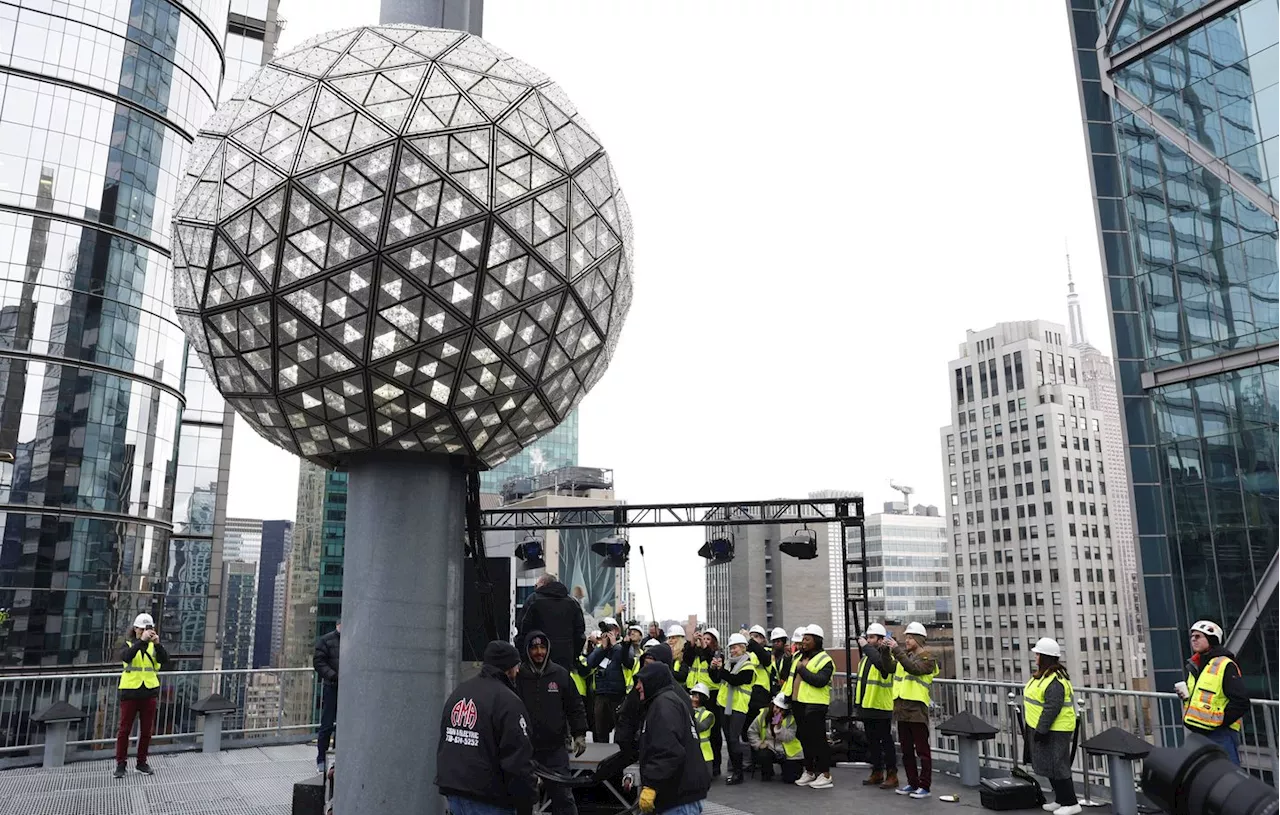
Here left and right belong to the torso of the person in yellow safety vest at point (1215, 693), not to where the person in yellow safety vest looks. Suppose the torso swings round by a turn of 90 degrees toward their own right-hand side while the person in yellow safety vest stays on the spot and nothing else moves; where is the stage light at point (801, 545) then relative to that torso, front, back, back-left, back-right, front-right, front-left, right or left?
front

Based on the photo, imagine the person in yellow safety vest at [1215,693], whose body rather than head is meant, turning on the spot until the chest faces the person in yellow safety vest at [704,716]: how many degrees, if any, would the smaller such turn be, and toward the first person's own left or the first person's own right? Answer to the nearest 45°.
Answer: approximately 45° to the first person's own right

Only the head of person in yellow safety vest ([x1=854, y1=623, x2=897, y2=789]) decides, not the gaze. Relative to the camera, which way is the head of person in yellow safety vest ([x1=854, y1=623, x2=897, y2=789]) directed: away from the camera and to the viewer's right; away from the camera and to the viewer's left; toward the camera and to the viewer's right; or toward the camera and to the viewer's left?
toward the camera and to the viewer's left

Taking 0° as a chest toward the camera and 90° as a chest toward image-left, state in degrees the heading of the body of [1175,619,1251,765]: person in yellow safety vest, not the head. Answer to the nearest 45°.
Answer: approximately 45°

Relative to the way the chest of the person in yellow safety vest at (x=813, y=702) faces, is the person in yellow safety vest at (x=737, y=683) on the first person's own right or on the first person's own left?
on the first person's own right

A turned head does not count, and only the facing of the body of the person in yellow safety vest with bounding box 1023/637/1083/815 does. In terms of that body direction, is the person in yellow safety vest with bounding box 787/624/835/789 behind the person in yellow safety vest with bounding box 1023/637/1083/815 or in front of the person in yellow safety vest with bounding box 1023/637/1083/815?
in front

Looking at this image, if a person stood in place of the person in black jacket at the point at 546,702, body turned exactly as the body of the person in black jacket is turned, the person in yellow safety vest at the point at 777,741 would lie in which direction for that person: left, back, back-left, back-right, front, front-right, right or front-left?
back-left

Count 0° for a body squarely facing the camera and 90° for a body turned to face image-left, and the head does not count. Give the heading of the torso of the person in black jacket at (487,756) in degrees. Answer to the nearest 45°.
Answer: approximately 225°

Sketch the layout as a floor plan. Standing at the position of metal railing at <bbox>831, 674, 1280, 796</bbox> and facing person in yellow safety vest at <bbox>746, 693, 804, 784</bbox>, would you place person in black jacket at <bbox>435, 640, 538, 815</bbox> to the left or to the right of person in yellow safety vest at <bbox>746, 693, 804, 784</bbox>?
left

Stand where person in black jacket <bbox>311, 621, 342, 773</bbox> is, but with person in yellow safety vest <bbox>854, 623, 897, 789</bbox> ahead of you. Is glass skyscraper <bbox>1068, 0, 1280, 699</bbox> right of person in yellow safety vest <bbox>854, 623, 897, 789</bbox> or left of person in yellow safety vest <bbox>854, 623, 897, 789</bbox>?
left

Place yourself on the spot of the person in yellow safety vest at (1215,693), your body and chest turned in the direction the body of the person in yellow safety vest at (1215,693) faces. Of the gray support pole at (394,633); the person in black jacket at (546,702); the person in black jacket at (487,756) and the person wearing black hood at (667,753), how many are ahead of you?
4

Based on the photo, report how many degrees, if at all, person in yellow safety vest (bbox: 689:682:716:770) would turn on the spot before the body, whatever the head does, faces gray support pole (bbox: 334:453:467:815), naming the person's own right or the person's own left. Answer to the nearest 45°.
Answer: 0° — they already face it

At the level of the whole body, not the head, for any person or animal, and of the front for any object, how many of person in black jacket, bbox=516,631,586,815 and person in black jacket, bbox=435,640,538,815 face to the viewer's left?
0

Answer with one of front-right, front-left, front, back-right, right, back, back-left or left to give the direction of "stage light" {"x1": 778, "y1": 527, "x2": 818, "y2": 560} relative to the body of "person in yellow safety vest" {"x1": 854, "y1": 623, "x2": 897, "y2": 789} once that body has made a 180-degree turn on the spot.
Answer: front-left

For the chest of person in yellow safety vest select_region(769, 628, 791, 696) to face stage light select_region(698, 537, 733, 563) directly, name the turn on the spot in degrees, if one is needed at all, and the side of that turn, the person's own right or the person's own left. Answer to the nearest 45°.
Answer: approximately 135° to the person's own right

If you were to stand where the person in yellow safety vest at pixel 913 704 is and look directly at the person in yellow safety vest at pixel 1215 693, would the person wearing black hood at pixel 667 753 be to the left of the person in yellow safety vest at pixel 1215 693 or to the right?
right
